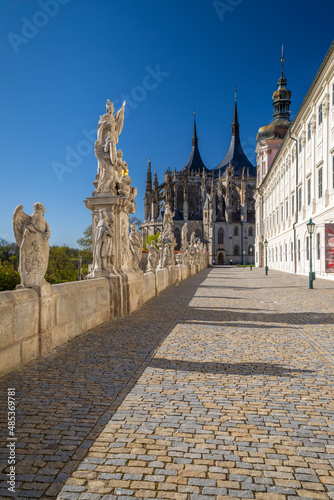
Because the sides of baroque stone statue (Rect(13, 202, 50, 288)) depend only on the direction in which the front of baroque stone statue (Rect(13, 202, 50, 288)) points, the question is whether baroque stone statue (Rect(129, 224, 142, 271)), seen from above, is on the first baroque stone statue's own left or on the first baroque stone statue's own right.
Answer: on the first baroque stone statue's own left

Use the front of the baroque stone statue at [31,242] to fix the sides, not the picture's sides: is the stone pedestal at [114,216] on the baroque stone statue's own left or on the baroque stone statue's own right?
on the baroque stone statue's own left

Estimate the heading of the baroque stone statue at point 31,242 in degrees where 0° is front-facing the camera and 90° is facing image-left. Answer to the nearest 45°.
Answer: approximately 315°

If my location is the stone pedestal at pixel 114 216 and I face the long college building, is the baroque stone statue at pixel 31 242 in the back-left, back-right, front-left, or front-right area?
back-right

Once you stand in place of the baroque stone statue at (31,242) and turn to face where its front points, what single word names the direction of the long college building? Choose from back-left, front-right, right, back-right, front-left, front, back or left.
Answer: left
